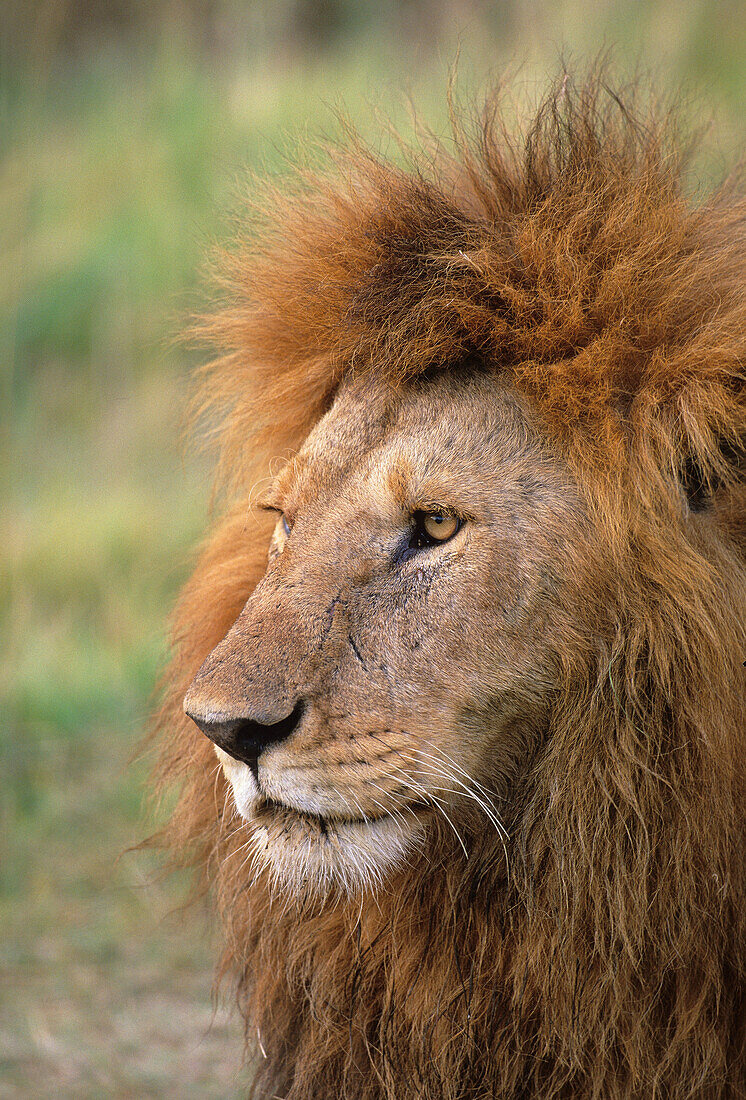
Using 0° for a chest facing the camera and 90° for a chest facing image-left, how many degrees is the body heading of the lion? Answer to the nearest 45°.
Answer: approximately 45°
